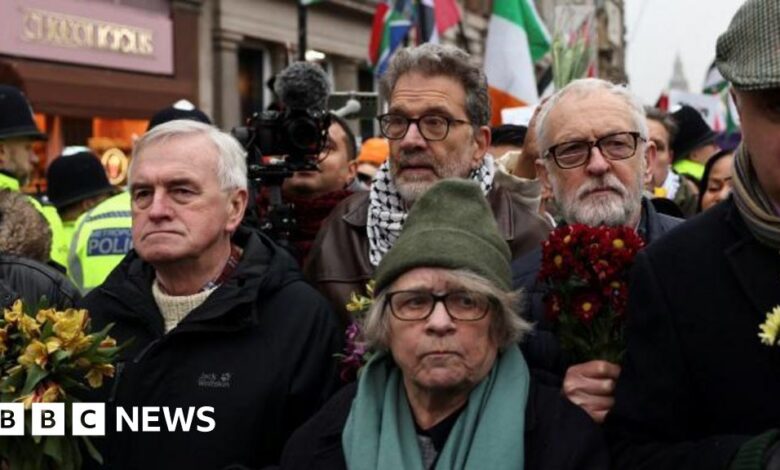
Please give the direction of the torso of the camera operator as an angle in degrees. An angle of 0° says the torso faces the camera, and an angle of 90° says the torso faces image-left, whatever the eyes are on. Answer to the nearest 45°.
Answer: approximately 45°

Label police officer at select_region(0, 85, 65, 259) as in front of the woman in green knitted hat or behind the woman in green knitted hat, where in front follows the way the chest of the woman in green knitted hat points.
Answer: behind

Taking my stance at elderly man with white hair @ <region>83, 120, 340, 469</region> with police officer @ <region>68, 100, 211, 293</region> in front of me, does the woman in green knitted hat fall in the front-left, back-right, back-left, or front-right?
back-right

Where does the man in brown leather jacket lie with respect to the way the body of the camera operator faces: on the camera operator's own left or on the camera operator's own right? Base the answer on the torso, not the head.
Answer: on the camera operator's own left

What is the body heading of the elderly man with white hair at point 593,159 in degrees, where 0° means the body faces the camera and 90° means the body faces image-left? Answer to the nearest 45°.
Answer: approximately 0°
